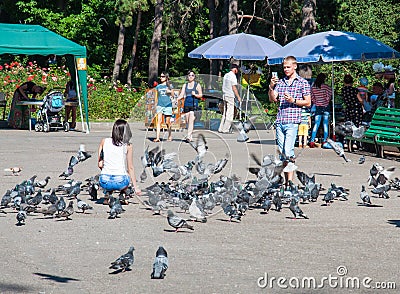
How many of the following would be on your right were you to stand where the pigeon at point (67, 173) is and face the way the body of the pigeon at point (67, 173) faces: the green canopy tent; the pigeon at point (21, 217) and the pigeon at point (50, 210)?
2

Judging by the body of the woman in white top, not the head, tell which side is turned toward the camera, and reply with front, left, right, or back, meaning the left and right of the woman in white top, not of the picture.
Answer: back

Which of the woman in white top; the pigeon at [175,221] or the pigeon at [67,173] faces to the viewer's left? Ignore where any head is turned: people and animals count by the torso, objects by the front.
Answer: the pigeon at [175,221]

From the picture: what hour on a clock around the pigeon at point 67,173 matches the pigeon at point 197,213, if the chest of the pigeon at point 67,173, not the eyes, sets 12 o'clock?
the pigeon at point 197,213 is roughly at 2 o'clock from the pigeon at point 67,173.

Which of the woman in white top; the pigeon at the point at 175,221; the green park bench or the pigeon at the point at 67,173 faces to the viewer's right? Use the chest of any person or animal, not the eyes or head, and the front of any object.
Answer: the pigeon at the point at 67,173

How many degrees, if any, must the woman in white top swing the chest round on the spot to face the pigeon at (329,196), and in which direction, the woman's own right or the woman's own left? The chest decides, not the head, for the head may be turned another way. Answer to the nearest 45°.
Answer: approximately 90° to the woman's own right

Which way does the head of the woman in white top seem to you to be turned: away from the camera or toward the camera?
away from the camera
